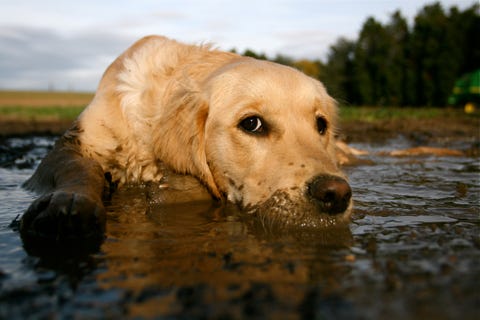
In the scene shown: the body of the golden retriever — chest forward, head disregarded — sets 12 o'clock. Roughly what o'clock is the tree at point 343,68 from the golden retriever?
The tree is roughly at 8 o'clock from the golden retriever.

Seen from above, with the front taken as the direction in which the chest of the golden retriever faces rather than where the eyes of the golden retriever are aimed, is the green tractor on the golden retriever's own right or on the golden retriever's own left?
on the golden retriever's own left

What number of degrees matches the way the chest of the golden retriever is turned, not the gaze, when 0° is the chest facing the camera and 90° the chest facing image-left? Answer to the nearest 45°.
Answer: approximately 315°
